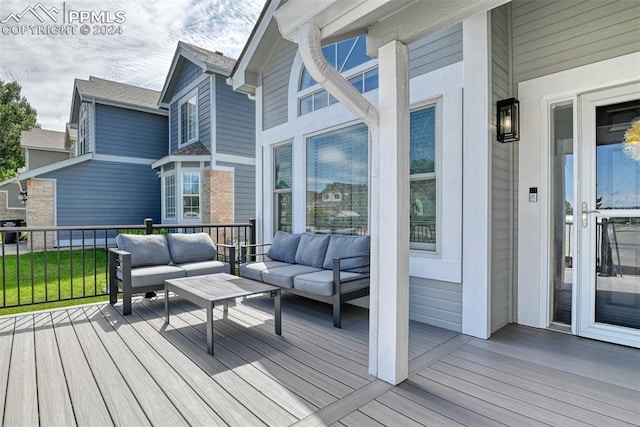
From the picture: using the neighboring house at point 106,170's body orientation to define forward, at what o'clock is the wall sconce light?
The wall sconce light is roughly at 10 o'clock from the neighboring house.

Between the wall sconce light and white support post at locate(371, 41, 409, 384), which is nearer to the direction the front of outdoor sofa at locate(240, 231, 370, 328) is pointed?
the white support post

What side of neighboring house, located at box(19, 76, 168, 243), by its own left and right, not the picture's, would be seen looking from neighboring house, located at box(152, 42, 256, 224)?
left

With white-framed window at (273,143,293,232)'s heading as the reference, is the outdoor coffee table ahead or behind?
ahead

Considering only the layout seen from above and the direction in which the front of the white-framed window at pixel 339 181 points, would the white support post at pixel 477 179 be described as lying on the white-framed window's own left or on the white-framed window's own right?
on the white-framed window's own left

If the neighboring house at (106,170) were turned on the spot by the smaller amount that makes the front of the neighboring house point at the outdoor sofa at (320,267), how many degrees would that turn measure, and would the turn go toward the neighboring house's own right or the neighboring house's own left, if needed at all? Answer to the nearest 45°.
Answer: approximately 45° to the neighboring house's own left

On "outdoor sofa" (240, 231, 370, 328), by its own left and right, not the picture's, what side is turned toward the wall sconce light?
left

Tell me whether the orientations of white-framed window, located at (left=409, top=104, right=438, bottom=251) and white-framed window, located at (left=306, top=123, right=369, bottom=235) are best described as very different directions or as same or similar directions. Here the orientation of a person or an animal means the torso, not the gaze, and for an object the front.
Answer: same or similar directions

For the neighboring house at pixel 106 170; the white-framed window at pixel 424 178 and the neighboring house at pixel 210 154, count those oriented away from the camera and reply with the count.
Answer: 0

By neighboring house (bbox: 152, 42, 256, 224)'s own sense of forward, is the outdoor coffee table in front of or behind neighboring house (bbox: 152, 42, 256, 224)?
in front

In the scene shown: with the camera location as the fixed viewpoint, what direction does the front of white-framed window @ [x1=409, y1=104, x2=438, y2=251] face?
facing the viewer and to the left of the viewer

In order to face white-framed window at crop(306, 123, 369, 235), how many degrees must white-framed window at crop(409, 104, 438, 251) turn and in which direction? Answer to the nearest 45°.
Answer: approximately 90° to its right

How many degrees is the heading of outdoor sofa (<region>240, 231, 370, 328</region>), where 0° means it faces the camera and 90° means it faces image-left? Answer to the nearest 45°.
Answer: approximately 45°
